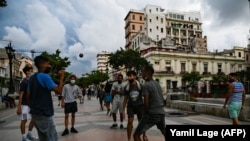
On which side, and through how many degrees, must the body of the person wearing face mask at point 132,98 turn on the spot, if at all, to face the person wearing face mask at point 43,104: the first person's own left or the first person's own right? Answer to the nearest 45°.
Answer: approximately 45° to the first person's own right

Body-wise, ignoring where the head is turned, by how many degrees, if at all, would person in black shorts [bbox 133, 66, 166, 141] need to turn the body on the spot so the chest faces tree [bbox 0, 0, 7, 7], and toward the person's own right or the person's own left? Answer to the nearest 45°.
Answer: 0° — they already face it
